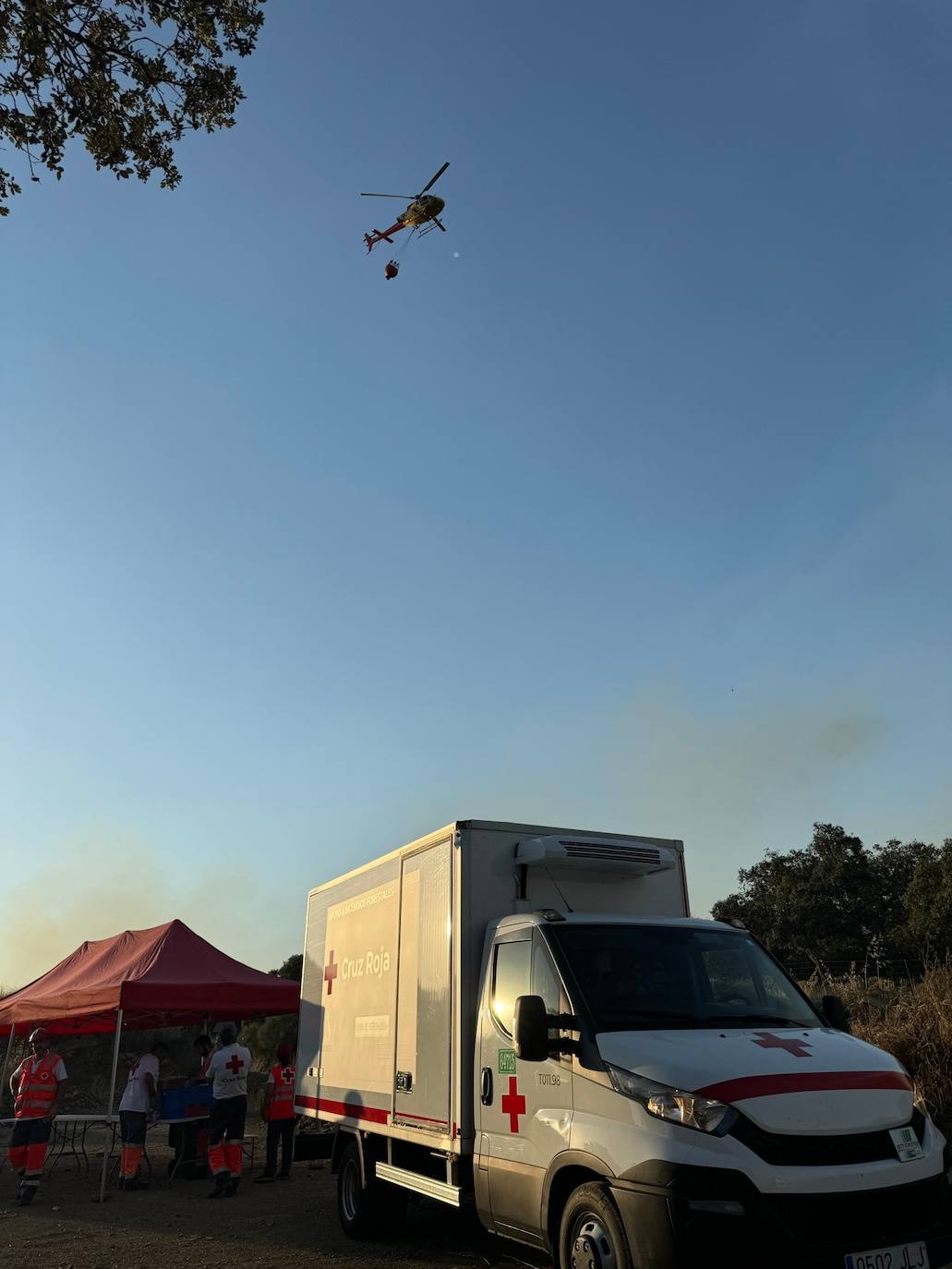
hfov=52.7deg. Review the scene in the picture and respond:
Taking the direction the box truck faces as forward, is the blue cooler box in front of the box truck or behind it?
behind

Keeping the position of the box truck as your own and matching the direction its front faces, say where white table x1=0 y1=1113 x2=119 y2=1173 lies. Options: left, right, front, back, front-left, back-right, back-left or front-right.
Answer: back

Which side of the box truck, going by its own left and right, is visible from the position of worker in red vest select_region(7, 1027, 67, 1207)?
back

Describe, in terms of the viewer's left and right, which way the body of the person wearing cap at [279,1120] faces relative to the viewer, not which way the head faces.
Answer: facing away from the viewer and to the left of the viewer

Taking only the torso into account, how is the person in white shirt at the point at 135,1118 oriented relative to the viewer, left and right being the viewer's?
facing to the right of the viewer

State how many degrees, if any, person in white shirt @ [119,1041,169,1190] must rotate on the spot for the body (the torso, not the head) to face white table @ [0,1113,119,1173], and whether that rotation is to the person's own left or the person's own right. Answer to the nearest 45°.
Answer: approximately 90° to the person's own left

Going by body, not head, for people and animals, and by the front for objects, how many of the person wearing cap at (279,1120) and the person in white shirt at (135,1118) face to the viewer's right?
1

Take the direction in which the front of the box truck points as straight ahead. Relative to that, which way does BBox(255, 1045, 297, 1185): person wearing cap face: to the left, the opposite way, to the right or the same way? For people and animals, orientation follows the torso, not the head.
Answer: the opposite way

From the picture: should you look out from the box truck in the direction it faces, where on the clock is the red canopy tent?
The red canopy tent is roughly at 6 o'clock from the box truck.

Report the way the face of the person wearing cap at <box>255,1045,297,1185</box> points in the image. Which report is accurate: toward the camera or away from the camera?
away from the camera

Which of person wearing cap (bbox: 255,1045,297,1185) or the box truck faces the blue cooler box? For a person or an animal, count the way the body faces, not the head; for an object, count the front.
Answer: the person wearing cap

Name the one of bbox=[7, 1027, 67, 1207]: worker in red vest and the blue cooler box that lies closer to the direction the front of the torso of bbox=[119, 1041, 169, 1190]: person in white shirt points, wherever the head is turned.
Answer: the blue cooler box

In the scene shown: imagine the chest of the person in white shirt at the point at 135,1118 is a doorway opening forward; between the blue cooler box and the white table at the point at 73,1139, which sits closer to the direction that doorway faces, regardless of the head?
the blue cooler box

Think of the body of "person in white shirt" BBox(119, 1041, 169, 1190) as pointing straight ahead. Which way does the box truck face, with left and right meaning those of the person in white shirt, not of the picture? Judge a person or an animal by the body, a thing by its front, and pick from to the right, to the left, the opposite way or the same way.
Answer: to the right

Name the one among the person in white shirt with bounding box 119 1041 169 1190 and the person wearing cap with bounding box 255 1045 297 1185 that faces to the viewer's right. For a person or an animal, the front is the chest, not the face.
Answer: the person in white shirt
